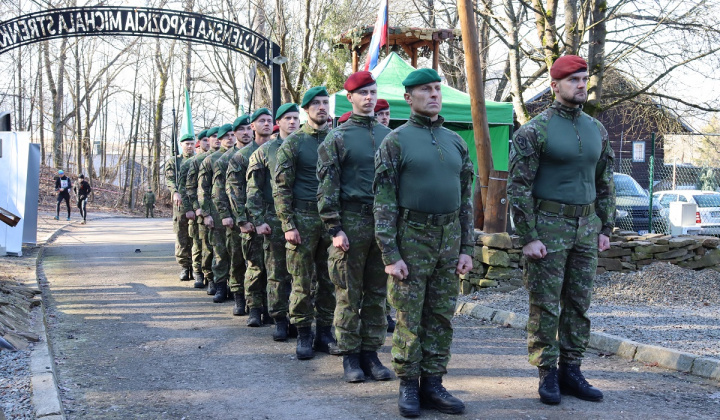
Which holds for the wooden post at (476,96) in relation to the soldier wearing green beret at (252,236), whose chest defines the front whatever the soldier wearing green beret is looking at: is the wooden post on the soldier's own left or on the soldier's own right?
on the soldier's own left

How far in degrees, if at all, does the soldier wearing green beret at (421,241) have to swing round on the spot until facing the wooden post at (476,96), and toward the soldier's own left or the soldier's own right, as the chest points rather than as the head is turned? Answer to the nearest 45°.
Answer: approximately 135° to the soldier's own left

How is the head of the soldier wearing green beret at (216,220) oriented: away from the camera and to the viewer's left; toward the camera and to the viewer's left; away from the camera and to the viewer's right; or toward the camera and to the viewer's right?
toward the camera and to the viewer's right

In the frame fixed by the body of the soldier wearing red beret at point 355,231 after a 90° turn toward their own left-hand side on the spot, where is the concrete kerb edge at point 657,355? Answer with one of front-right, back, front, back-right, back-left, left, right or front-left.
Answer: front-right

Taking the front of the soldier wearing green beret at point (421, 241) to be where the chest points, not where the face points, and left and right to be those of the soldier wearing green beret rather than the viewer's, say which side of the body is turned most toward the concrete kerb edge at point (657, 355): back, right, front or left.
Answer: left

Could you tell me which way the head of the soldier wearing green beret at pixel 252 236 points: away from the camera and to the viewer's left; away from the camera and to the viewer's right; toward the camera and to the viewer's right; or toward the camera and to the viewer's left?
toward the camera and to the viewer's right

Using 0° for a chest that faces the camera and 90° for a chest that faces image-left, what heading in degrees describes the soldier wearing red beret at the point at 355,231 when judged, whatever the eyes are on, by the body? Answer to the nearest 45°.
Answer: approximately 315°
